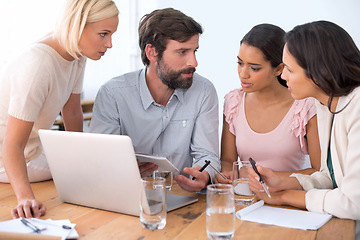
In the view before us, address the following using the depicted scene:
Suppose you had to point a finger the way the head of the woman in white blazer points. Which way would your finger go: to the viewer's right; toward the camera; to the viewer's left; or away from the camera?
to the viewer's left

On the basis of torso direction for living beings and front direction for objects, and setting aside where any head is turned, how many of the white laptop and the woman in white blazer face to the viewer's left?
1

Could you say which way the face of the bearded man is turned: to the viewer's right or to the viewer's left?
to the viewer's right

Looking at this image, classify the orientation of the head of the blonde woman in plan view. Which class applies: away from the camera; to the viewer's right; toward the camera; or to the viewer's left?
to the viewer's right

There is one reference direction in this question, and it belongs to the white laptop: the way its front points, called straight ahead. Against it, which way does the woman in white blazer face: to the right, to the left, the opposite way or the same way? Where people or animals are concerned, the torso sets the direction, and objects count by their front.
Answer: to the left

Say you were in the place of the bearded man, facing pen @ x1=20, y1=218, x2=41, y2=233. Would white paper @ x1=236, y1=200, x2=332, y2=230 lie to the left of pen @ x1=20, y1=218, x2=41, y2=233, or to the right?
left

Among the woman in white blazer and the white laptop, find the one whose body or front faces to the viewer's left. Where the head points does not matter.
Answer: the woman in white blazer

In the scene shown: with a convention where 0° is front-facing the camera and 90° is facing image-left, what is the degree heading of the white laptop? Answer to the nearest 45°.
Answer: approximately 225°

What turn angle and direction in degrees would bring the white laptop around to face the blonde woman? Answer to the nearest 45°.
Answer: approximately 45° to its left

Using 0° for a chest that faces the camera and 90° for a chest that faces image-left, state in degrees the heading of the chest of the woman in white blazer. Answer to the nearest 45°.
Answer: approximately 90°

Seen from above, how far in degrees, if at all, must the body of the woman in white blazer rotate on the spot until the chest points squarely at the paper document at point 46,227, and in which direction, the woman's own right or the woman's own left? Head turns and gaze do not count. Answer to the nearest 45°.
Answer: approximately 45° to the woman's own left
